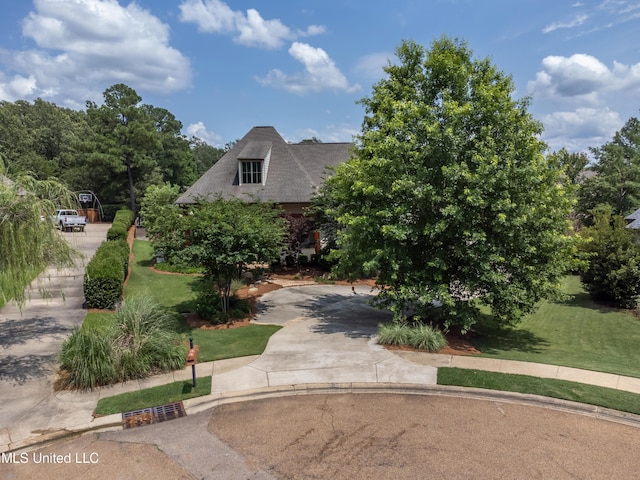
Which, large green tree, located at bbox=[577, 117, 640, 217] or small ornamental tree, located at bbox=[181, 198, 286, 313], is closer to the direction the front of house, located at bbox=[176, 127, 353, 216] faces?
the small ornamental tree

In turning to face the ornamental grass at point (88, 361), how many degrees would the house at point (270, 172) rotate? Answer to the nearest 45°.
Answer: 0° — it already faces it

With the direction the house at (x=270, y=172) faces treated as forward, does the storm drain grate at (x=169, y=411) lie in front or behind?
in front

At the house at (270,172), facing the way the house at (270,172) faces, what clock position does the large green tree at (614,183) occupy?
The large green tree is roughly at 9 o'clock from the house.

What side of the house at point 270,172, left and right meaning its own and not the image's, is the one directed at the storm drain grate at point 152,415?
front

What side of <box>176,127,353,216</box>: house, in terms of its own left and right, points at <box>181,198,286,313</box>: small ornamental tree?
front

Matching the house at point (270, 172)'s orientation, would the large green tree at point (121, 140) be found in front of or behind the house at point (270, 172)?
behind

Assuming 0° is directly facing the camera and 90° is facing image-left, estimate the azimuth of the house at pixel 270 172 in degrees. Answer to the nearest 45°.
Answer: approximately 0°
